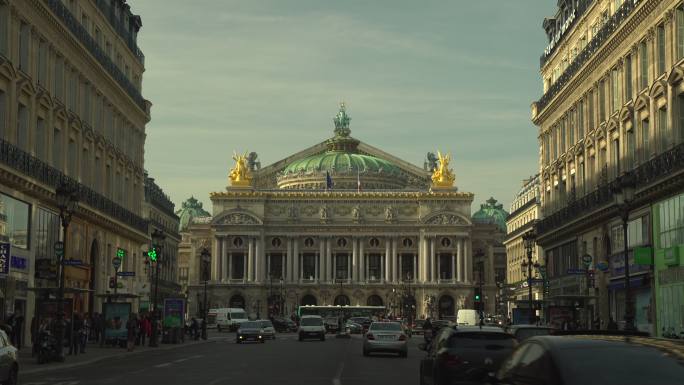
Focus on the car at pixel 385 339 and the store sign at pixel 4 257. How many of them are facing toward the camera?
1

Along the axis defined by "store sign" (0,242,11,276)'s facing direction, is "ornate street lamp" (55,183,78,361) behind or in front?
in front

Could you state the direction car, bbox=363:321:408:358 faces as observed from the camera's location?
facing away from the viewer

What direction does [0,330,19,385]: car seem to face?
toward the camera

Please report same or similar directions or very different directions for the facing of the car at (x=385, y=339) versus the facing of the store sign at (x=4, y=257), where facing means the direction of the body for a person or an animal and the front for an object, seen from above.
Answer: very different directions

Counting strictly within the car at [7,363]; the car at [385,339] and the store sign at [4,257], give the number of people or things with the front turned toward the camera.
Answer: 2

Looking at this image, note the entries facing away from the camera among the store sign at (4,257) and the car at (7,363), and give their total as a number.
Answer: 0

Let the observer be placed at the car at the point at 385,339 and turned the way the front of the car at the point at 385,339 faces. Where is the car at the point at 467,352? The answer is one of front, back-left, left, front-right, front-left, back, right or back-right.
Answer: back

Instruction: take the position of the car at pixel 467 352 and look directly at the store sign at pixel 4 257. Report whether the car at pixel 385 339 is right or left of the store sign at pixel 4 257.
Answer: right
